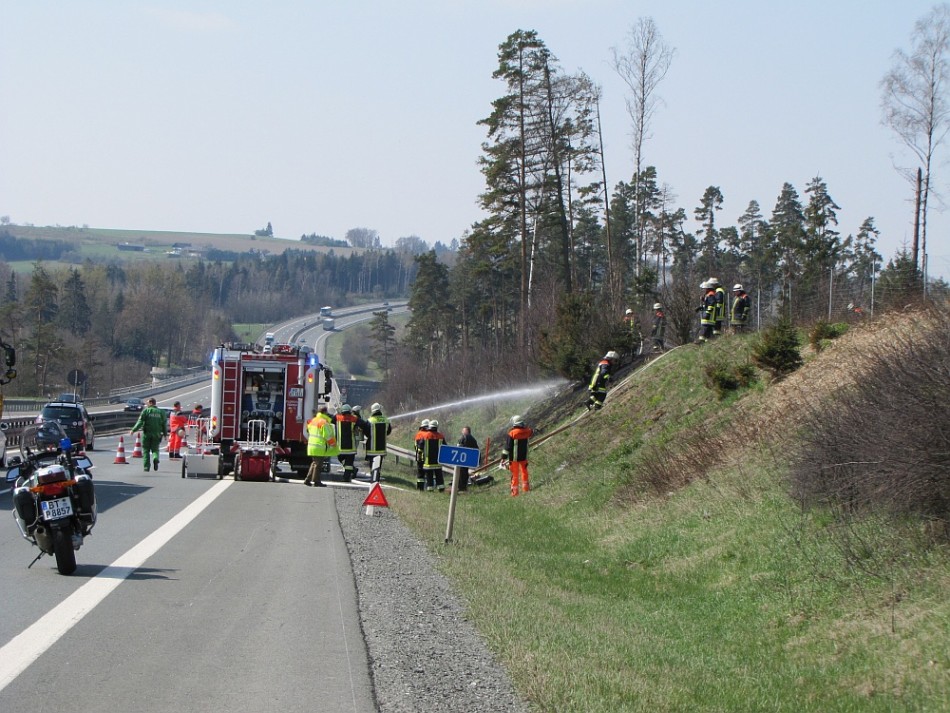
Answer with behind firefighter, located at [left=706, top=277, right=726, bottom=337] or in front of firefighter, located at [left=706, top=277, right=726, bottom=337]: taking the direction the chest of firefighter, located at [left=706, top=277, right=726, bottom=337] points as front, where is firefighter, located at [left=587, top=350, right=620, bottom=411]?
in front

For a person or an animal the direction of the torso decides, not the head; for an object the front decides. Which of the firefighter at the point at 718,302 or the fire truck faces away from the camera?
the fire truck

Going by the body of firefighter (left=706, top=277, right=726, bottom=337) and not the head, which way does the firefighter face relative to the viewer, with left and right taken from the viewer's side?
facing to the left of the viewer

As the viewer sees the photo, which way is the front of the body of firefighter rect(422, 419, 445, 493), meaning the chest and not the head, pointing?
away from the camera

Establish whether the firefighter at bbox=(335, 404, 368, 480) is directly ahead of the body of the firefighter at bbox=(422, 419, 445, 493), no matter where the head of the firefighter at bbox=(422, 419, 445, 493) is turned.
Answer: no

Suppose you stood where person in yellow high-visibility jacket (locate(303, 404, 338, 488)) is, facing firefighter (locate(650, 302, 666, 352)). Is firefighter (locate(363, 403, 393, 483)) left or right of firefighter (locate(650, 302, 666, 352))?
right

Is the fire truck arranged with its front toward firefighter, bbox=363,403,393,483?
no

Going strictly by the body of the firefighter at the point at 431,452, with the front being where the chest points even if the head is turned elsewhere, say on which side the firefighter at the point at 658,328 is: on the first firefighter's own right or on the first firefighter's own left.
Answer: on the first firefighter's own right

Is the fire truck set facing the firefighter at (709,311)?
no

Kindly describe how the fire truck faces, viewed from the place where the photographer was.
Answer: facing away from the viewer

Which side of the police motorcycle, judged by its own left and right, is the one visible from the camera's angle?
back

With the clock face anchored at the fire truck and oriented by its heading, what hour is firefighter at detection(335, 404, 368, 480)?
The firefighter is roughly at 4 o'clock from the fire truck.

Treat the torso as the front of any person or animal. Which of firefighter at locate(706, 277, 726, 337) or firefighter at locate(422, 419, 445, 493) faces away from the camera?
firefighter at locate(422, 419, 445, 493)

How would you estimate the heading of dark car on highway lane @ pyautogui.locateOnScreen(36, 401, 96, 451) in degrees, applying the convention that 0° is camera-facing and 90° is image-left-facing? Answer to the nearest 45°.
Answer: approximately 180°

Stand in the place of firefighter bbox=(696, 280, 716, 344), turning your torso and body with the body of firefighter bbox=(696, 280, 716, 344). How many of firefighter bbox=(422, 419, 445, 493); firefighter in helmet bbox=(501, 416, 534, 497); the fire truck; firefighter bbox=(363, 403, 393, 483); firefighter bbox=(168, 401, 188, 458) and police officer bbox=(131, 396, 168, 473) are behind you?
0
